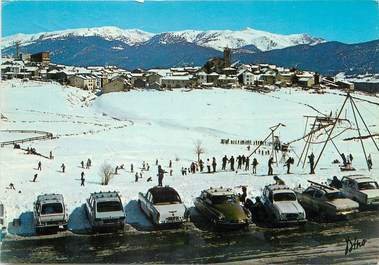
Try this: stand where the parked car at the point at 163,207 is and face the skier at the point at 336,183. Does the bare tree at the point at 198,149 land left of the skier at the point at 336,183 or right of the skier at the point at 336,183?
left

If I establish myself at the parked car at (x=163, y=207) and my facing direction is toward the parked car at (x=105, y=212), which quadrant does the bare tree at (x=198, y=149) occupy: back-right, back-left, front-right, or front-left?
back-right

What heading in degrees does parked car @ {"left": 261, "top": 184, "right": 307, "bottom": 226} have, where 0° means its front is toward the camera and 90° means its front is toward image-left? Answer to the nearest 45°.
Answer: approximately 315°

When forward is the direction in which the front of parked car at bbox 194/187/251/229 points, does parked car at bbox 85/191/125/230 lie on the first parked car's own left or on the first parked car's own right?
on the first parked car's own right

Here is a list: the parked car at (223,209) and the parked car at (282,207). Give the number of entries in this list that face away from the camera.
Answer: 0

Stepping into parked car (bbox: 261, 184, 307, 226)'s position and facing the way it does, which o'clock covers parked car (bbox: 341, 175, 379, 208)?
parked car (bbox: 341, 175, 379, 208) is roughly at 9 o'clock from parked car (bbox: 261, 184, 307, 226).

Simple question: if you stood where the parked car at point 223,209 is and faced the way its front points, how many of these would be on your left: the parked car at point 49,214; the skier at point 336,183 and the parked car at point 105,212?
1
